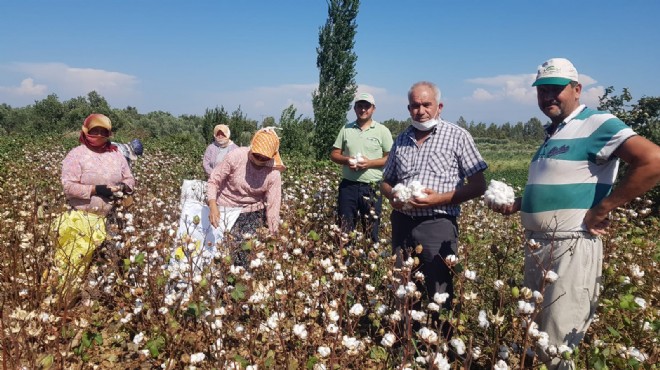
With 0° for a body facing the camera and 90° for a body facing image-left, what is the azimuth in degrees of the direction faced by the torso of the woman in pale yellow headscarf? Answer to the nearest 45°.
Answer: approximately 0°

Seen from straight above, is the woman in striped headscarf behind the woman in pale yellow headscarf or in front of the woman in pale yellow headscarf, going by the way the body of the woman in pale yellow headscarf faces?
in front

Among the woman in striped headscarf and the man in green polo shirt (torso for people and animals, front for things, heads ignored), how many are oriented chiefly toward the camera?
2

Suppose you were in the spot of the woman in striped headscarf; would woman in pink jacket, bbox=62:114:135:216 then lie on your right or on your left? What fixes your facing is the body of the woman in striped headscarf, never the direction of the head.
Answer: on your right

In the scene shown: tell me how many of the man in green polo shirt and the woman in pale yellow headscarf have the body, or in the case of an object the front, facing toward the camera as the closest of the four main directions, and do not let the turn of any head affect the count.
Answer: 2

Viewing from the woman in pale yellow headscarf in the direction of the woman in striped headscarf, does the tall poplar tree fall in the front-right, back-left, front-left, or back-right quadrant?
back-left

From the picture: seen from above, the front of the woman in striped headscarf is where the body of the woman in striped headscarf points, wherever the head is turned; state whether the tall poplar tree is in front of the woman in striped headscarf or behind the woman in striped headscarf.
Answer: behind

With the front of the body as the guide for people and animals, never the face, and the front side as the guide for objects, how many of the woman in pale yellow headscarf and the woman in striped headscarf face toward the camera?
2

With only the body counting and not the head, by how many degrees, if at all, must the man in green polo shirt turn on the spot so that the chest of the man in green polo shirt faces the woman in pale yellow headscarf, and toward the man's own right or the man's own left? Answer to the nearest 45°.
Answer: approximately 135° to the man's own right

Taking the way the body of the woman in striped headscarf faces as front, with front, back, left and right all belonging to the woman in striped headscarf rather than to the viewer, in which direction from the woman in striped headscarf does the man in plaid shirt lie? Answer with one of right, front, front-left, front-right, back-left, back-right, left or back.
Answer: front-left

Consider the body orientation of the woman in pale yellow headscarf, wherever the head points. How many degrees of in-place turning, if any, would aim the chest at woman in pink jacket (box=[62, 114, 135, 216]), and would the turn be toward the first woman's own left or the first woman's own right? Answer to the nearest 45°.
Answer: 0° — they already face them
